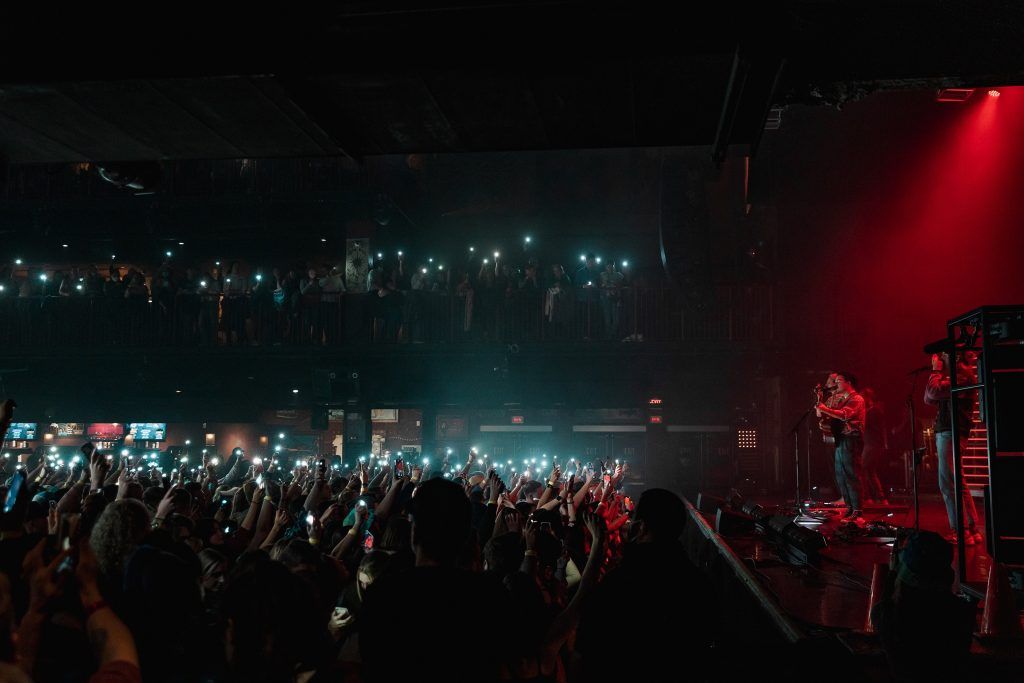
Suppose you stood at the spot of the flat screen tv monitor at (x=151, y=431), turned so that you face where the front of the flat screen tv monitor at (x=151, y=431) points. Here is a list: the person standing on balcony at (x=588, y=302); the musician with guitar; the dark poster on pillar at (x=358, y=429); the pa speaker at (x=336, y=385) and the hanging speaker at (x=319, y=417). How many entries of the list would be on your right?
0

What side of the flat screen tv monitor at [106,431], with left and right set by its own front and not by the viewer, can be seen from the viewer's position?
front

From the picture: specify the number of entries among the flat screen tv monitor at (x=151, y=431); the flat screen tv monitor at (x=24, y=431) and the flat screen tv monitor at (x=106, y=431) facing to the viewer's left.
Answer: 0

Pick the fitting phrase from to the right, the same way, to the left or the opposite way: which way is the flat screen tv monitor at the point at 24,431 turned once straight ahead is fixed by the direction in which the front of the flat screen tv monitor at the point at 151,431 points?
the same way

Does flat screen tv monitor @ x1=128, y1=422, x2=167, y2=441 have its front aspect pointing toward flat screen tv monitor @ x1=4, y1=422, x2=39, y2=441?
no

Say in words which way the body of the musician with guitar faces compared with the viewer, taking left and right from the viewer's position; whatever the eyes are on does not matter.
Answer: facing to the left of the viewer

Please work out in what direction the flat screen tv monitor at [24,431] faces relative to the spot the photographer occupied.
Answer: facing the viewer

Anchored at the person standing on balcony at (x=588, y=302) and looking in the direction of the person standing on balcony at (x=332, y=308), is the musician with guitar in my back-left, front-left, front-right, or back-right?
back-left

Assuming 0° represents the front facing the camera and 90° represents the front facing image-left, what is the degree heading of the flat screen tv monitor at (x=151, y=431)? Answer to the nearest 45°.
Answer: approximately 0°

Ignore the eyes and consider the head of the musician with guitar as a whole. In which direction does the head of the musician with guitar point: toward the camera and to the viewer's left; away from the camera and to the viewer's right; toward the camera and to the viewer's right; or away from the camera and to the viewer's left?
toward the camera and to the viewer's left

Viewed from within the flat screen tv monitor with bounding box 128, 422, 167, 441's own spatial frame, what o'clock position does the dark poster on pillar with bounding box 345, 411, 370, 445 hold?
The dark poster on pillar is roughly at 10 o'clock from the flat screen tv monitor.

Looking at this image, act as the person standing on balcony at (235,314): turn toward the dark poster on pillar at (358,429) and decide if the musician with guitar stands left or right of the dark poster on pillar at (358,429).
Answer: right

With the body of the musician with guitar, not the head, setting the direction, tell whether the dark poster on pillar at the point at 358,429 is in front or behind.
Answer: in front

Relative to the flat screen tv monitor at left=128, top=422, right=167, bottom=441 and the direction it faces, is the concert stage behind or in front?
in front

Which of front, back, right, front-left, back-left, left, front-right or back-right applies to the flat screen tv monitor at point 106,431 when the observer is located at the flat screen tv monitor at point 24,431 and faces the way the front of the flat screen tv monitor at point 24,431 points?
left

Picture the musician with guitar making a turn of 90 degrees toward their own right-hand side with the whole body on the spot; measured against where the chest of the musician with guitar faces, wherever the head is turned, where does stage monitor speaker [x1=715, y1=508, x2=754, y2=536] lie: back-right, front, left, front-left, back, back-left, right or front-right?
back-left

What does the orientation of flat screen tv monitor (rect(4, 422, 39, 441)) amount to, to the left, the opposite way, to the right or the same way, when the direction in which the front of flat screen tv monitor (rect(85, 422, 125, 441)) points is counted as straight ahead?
the same way

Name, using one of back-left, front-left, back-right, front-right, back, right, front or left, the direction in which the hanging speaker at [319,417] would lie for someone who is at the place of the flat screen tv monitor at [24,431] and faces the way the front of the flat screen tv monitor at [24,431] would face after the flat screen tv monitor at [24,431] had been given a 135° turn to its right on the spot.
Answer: back
